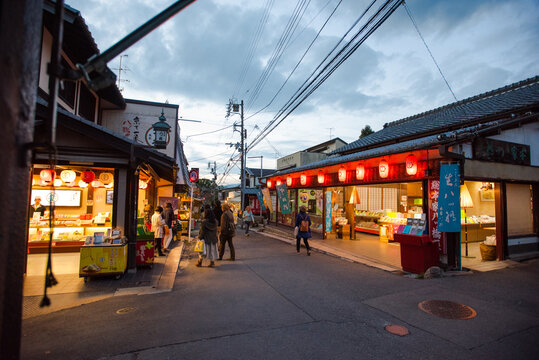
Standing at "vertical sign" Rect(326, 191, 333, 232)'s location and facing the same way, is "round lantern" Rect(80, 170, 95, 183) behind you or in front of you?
in front

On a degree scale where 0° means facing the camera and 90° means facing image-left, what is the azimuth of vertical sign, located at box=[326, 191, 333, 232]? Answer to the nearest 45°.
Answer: approximately 45°

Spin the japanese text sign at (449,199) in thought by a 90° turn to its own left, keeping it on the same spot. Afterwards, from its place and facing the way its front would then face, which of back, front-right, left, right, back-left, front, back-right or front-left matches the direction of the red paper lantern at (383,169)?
back-left

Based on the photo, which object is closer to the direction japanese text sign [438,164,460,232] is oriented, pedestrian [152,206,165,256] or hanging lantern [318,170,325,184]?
the pedestrian

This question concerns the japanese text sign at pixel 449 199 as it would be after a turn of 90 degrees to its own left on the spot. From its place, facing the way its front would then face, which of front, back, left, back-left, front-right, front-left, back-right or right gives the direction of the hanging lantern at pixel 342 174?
back-left

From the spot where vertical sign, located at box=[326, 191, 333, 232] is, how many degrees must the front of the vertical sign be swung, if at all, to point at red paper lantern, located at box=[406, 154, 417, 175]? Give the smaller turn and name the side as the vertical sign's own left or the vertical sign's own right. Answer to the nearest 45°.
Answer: approximately 90° to the vertical sign's own left

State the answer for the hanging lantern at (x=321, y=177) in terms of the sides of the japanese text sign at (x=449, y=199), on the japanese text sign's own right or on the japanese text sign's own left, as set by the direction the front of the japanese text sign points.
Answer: on the japanese text sign's own right

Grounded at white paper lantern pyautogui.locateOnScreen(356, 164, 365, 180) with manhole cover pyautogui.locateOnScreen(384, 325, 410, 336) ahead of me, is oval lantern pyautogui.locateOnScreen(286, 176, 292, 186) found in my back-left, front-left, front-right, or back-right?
back-right

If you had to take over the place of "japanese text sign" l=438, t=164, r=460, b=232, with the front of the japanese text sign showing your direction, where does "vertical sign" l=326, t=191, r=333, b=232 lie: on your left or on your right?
on your right

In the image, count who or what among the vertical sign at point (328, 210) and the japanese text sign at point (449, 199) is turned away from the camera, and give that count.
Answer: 0

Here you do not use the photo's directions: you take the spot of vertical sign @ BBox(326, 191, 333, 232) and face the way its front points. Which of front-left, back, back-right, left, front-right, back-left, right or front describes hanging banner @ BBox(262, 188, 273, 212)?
right

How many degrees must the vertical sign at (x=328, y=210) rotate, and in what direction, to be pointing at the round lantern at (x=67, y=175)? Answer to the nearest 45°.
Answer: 0° — it already faces it

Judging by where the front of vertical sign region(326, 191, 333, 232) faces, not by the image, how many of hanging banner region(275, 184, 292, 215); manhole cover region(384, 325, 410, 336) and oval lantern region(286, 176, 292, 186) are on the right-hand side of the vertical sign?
2

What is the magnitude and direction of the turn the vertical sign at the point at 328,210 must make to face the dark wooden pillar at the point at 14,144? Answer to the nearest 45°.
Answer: approximately 45° to its left
